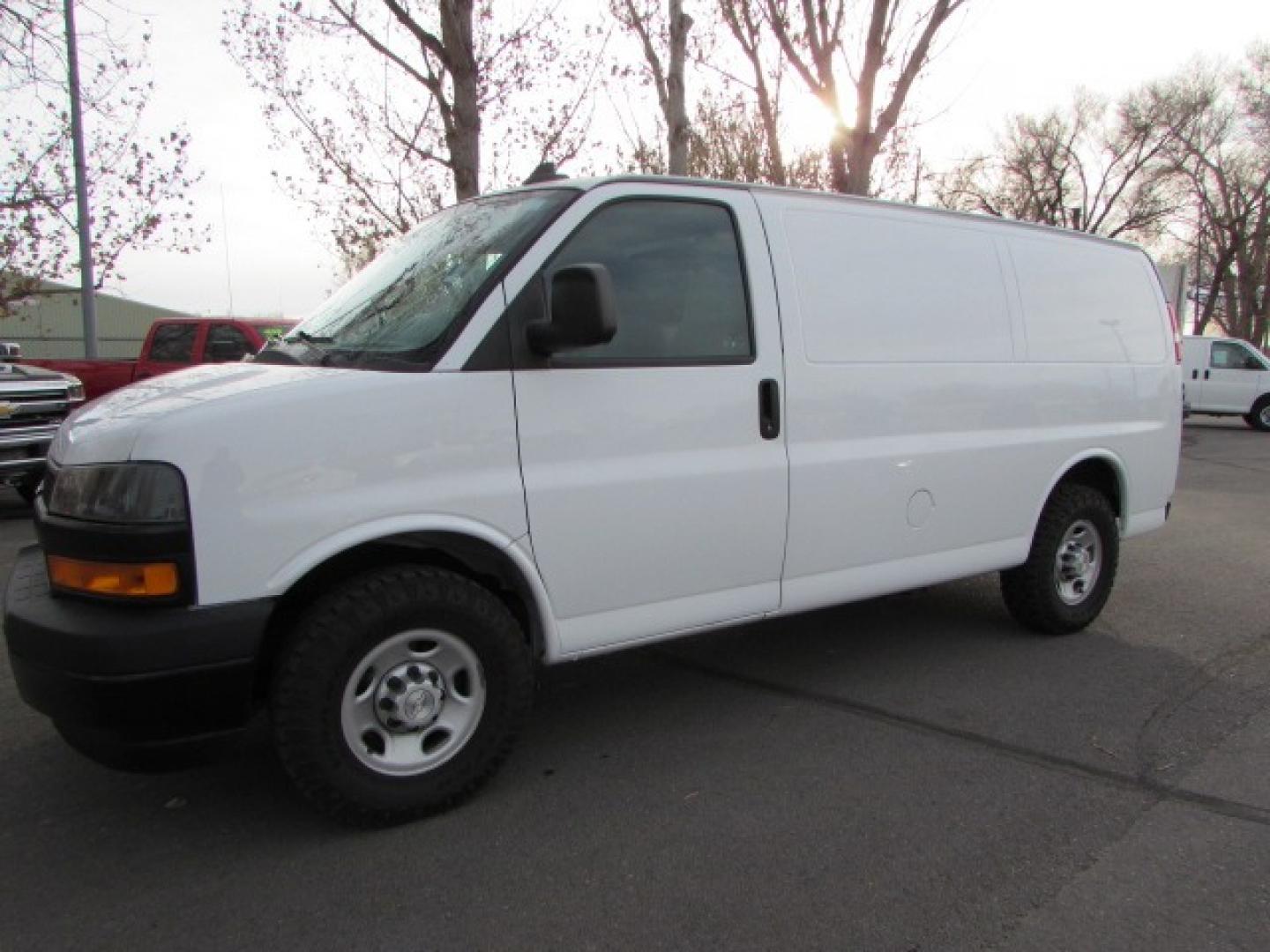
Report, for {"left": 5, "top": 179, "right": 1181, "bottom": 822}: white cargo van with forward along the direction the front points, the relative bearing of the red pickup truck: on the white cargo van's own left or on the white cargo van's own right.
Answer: on the white cargo van's own right

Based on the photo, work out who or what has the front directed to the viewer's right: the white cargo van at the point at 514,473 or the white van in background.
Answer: the white van in background

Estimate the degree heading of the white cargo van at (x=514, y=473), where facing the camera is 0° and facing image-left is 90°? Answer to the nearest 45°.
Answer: approximately 45°

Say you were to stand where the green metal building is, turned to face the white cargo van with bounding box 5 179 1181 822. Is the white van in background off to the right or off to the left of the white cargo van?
left

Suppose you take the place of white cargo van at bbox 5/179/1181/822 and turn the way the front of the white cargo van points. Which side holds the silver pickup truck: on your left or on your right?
on your right

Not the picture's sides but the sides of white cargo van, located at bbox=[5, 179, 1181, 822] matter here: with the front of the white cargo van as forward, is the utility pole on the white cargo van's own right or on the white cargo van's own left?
on the white cargo van's own right

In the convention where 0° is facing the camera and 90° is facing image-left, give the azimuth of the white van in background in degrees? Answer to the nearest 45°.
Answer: approximately 270°

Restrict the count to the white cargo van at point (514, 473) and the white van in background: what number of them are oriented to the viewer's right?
1
